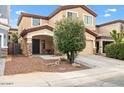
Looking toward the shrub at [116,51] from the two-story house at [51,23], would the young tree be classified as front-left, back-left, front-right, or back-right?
front-right

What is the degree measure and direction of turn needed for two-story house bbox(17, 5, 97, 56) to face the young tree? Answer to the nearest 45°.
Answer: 0° — it already faces it

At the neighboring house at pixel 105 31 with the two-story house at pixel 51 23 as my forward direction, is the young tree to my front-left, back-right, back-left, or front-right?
front-left

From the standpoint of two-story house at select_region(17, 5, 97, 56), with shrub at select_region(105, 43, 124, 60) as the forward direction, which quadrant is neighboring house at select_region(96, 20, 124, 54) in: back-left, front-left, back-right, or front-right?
front-left

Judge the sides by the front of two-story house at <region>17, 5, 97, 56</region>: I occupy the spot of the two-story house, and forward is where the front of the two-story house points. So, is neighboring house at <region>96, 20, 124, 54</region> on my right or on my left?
on my left

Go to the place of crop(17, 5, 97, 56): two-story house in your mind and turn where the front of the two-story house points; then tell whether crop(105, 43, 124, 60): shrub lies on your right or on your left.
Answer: on your left

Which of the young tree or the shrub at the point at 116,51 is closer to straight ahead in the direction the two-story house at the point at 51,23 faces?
the young tree

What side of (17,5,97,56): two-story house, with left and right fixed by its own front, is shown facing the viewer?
front
